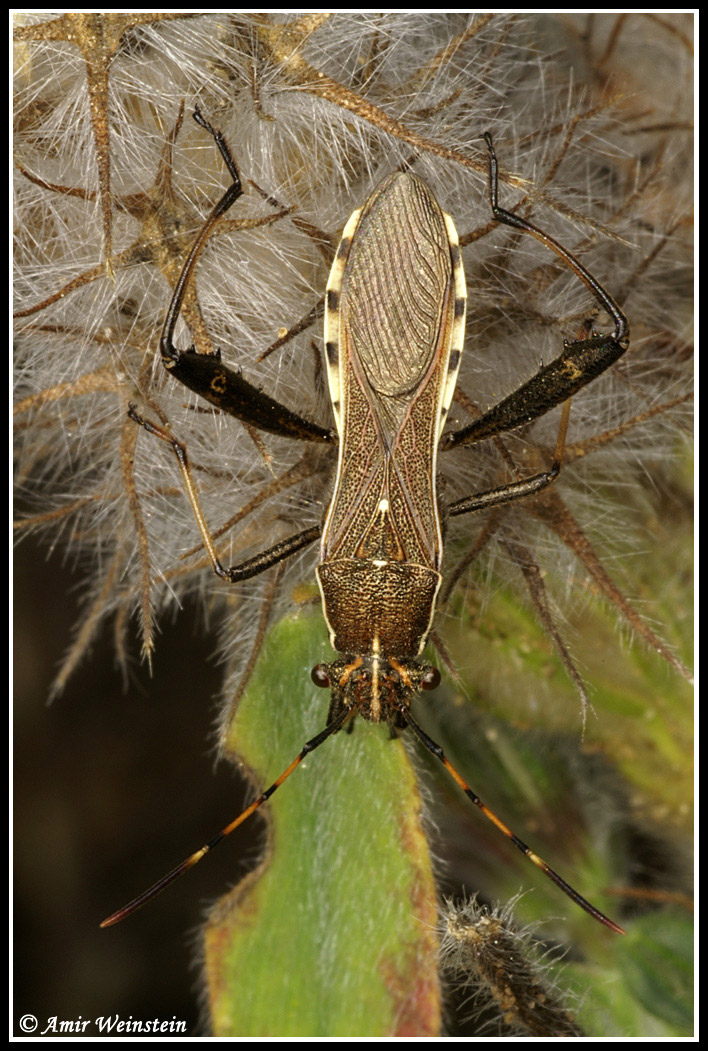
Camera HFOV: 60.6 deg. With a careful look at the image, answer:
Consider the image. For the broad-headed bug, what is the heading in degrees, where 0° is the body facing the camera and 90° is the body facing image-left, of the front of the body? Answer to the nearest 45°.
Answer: approximately 0°
